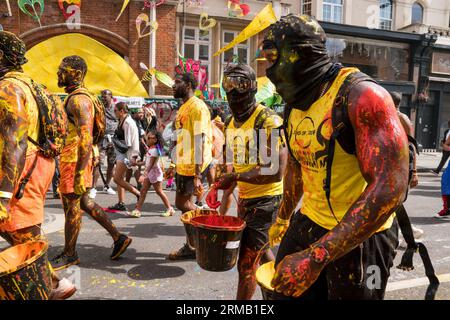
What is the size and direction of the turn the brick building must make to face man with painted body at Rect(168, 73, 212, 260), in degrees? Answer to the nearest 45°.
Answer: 0° — it already faces them

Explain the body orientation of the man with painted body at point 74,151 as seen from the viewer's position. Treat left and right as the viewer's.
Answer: facing to the left of the viewer

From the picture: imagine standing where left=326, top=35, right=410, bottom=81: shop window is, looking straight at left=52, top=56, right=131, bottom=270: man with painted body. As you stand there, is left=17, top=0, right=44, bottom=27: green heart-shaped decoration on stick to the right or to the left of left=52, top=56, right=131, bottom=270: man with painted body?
right

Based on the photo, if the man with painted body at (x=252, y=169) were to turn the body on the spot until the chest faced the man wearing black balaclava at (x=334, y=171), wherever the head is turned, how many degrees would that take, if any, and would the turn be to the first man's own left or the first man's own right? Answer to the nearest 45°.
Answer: approximately 45° to the first man's own left

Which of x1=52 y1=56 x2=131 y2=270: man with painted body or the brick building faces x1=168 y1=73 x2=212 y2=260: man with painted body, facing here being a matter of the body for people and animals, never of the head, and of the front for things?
the brick building

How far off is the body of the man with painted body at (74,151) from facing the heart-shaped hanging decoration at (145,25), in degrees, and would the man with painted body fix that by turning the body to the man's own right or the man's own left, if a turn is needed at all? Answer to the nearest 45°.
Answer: approximately 90° to the man's own right

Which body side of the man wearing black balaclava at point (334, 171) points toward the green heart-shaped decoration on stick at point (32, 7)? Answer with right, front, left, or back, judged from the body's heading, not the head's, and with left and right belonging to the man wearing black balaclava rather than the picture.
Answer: right
